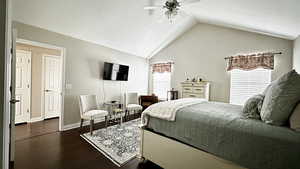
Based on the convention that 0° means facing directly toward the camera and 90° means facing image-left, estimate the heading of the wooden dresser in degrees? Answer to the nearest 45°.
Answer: approximately 0°

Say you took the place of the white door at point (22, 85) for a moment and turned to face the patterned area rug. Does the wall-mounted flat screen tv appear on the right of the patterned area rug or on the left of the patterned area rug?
left

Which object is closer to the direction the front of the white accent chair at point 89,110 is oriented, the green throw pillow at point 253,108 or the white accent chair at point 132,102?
the green throw pillow

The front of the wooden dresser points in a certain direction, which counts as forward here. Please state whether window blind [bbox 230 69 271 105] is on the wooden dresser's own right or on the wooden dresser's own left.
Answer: on the wooden dresser's own left

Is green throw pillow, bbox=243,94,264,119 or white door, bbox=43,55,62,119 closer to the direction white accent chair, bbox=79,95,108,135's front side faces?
the green throw pillow

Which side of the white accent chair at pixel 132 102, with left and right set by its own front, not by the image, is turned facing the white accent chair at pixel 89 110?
right

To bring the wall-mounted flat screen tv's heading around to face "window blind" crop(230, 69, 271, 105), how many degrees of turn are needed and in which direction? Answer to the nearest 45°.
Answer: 0° — it already faces it

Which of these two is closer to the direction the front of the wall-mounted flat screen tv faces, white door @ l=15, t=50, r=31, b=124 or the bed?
the bed
